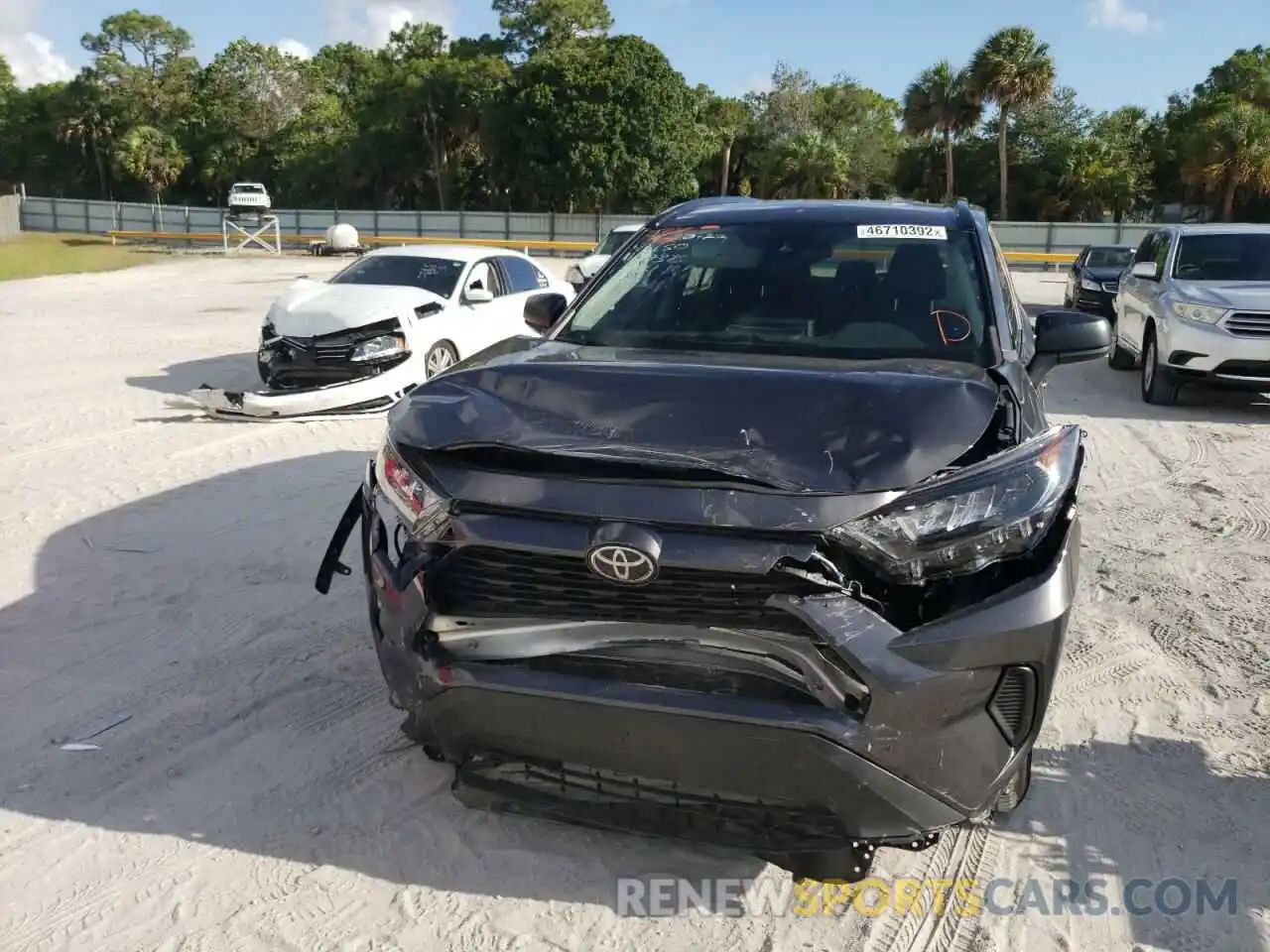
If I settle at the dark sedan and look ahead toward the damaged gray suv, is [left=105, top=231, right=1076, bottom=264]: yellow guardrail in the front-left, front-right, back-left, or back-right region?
back-right

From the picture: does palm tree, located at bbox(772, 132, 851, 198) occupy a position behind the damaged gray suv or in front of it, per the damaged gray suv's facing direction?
behind

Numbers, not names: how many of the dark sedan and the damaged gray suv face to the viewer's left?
0

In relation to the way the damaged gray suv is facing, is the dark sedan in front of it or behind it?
behind

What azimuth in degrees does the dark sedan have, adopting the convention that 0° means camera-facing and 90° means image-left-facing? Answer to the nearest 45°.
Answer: approximately 315°

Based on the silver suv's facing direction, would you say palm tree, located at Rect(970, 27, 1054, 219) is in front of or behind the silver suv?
behind

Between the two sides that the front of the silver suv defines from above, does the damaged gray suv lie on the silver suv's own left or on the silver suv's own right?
on the silver suv's own right

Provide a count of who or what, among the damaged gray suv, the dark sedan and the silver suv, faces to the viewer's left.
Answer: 0

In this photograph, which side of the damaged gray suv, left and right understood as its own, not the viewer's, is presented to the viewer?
front

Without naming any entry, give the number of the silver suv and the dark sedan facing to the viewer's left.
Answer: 0

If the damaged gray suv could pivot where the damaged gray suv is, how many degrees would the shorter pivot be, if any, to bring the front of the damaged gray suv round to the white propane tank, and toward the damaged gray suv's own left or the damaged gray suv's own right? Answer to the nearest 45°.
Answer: approximately 180°

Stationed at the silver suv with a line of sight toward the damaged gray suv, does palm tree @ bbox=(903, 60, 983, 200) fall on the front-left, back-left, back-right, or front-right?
back-right

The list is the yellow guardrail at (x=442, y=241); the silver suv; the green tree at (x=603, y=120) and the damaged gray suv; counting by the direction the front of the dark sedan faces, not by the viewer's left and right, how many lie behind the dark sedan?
2
